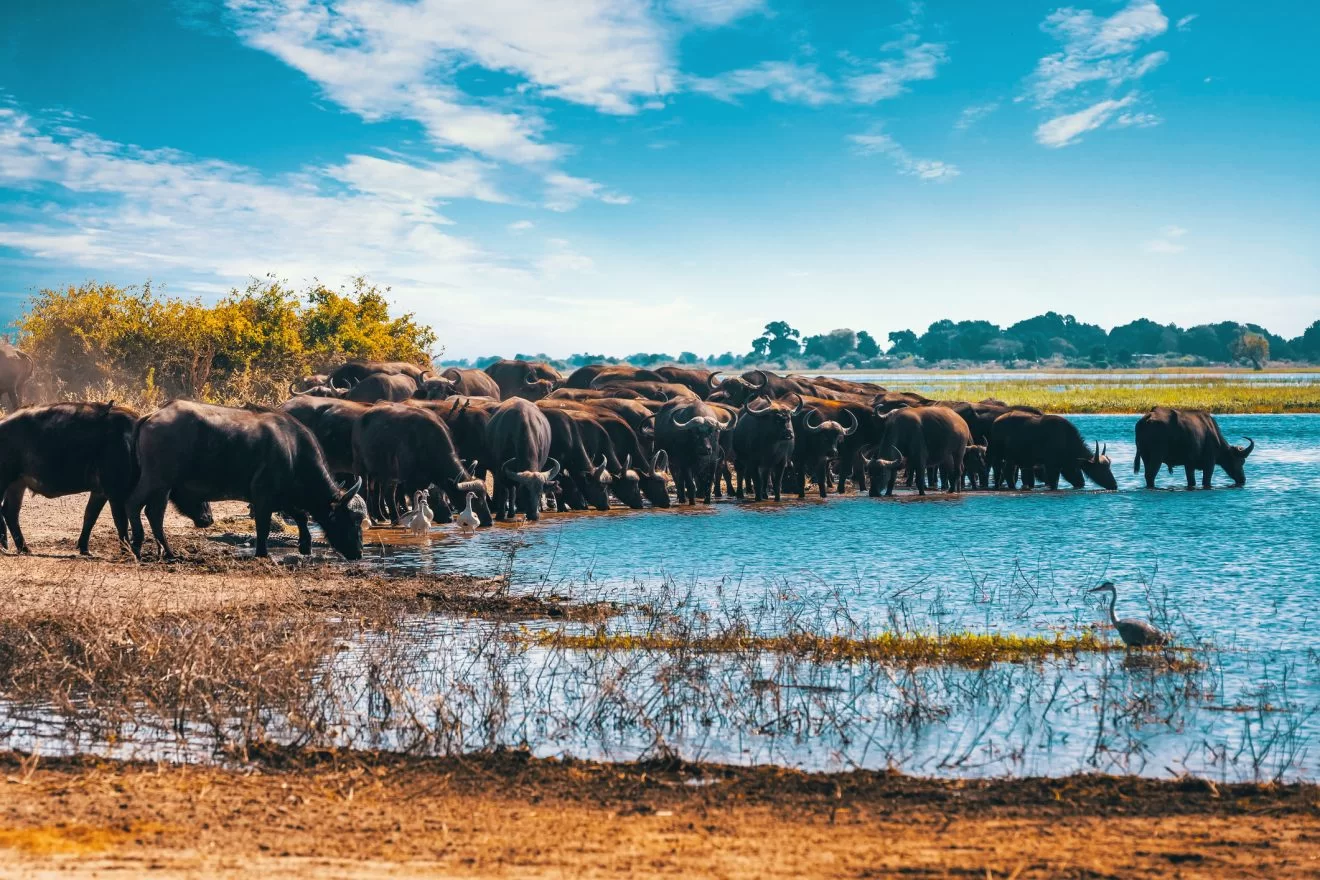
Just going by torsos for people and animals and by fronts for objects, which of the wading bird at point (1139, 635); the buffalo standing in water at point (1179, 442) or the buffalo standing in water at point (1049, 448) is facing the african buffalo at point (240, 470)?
the wading bird

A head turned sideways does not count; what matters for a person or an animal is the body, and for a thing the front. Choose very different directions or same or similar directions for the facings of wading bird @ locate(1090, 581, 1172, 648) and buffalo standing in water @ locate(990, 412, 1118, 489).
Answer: very different directions

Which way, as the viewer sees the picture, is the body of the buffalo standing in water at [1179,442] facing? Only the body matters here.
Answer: to the viewer's right

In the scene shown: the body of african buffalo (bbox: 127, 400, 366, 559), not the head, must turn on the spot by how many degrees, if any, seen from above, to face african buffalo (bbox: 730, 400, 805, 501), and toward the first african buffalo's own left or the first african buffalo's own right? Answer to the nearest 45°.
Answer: approximately 45° to the first african buffalo's own left

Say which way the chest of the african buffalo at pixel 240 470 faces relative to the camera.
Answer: to the viewer's right

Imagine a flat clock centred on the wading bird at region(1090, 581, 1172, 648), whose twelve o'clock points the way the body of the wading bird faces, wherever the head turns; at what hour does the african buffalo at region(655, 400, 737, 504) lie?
The african buffalo is roughly at 2 o'clock from the wading bird.

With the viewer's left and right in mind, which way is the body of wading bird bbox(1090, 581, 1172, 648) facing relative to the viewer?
facing to the left of the viewer

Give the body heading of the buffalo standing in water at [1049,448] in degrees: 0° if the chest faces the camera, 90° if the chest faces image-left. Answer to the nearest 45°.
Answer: approximately 270°

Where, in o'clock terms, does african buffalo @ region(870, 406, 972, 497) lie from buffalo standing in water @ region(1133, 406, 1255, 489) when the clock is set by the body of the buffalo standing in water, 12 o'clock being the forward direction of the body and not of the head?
The african buffalo is roughly at 5 o'clock from the buffalo standing in water.

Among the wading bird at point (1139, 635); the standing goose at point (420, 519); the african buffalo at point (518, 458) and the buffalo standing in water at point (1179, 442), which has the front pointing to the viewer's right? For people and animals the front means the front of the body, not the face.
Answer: the buffalo standing in water

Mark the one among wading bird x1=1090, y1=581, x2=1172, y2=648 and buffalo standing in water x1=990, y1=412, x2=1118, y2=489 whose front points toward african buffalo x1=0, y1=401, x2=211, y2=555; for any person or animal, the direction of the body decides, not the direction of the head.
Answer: the wading bird

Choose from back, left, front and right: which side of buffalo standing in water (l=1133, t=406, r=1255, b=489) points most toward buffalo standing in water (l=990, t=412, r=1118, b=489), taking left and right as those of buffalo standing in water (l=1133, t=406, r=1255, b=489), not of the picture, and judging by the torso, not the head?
back

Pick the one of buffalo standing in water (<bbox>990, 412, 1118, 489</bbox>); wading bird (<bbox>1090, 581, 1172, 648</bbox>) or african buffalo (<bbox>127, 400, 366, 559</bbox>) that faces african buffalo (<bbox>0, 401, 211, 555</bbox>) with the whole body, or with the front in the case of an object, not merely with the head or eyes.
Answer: the wading bird
